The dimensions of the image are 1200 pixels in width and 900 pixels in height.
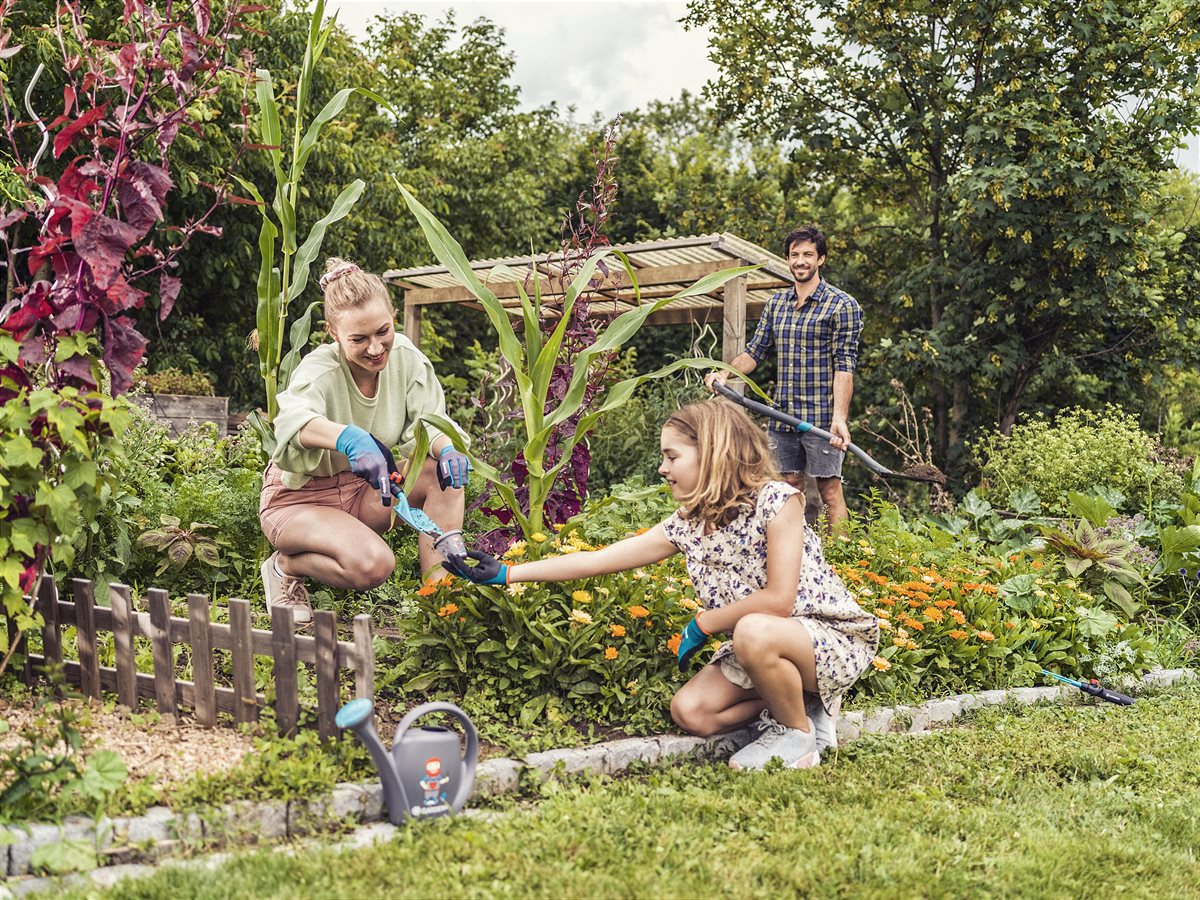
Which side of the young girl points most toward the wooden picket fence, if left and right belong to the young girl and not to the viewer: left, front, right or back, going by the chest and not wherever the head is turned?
front

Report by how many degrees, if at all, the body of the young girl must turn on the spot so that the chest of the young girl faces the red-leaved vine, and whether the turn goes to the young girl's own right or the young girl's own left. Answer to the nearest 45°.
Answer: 0° — they already face it

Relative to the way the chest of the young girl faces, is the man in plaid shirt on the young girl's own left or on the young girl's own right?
on the young girl's own right

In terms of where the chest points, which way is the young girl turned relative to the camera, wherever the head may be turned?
to the viewer's left

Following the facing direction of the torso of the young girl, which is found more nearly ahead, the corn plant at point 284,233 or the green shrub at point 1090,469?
the corn plant

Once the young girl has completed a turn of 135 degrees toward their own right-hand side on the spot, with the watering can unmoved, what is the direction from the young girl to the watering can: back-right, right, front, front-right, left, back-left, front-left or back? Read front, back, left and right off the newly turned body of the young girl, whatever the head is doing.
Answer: back

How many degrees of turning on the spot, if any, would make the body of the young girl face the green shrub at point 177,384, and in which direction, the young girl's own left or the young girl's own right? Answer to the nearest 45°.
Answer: approximately 45° to the young girl's own right

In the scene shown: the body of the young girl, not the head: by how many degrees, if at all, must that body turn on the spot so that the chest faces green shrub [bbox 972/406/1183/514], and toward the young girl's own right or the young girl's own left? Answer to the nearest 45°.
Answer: approximately 135° to the young girl's own right

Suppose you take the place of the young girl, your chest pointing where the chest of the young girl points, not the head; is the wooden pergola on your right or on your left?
on your right

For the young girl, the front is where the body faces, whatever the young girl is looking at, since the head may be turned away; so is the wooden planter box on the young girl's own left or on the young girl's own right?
on the young girl's own right

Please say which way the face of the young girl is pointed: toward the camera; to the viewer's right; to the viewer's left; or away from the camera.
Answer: to the viewer's left

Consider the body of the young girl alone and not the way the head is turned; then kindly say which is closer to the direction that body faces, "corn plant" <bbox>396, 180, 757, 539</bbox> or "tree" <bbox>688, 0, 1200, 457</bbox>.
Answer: the corn plant
